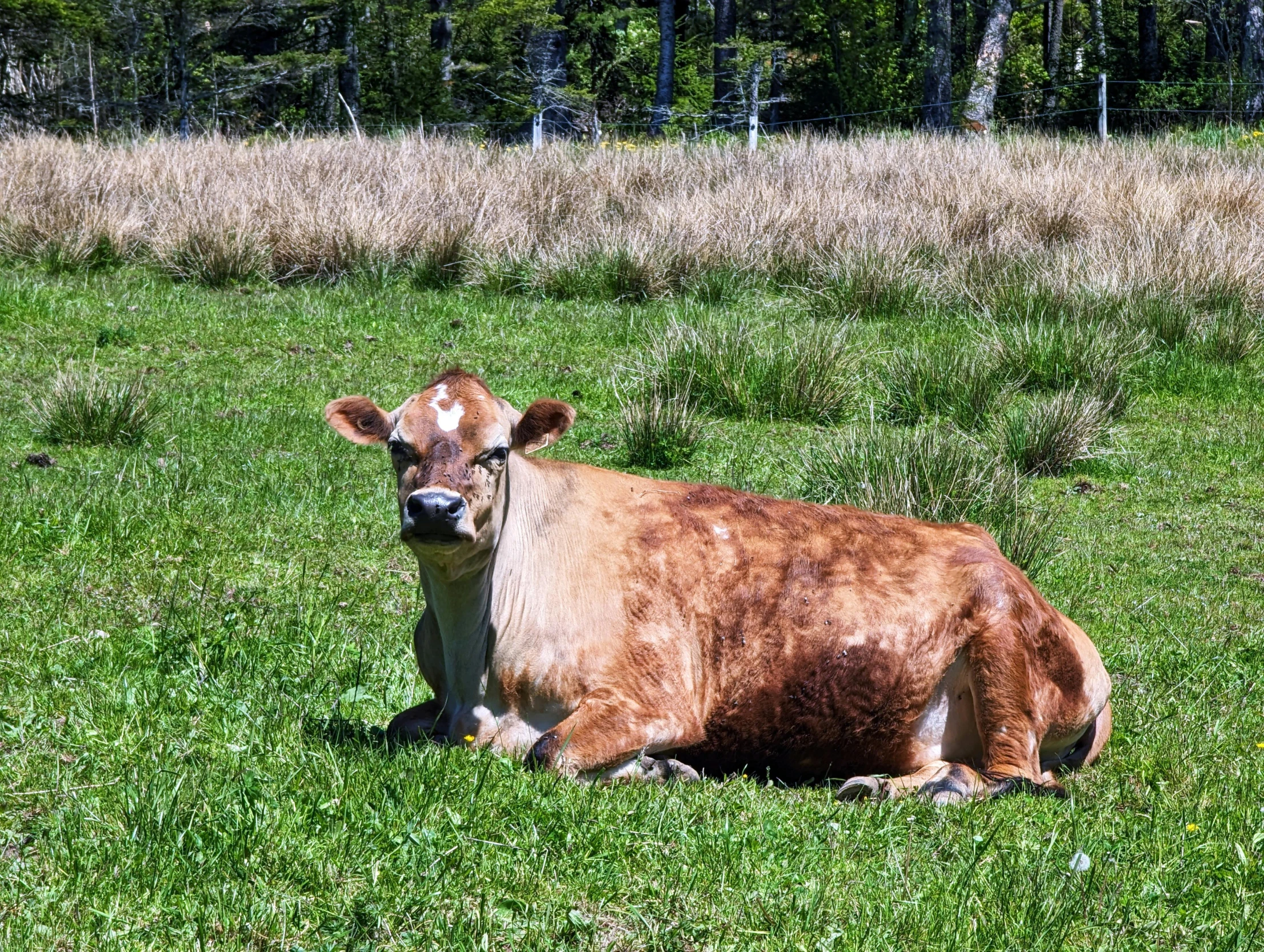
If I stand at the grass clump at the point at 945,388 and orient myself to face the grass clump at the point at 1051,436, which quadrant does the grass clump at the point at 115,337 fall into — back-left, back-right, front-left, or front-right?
back-right

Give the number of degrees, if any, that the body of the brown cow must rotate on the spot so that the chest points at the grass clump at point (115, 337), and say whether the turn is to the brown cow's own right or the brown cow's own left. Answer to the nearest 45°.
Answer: approximately 45° to the brown cow's own right

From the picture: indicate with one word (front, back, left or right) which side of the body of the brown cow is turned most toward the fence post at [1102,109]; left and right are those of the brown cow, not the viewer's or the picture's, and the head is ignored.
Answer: right

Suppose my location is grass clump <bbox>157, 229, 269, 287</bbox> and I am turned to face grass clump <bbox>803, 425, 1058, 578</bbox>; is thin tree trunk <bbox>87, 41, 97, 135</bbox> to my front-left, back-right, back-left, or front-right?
back-left

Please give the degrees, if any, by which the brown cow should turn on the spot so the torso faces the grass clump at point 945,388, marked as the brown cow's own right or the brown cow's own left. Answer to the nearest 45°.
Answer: approximately 90° to the brown cow's own right

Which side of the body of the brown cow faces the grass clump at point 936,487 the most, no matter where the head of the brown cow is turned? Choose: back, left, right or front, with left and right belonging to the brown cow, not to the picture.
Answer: right

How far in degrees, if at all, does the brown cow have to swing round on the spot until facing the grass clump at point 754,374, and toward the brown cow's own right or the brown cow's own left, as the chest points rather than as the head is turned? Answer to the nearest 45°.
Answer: approximately 90° to the brown cow's own right

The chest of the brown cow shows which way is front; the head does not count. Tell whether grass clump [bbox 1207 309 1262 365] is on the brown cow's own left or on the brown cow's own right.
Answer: on the brown cow's own right

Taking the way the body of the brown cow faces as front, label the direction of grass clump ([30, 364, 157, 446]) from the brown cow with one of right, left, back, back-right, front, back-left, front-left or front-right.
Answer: front-right

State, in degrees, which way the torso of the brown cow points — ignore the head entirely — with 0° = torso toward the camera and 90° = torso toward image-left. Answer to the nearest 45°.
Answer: approximately 90°

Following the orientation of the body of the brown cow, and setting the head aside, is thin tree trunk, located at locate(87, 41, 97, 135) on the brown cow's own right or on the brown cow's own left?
on the brown cow's own right
